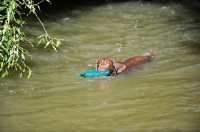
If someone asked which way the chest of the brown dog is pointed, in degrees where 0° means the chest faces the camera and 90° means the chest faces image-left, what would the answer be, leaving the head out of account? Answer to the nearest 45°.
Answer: approximately 45°
